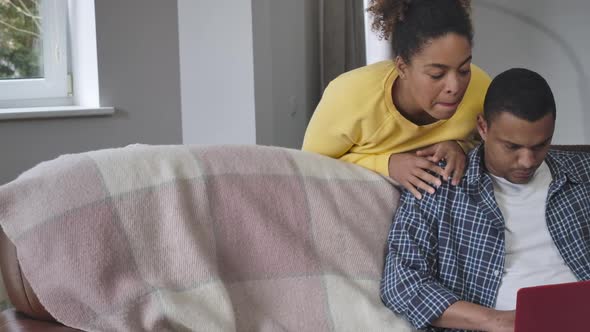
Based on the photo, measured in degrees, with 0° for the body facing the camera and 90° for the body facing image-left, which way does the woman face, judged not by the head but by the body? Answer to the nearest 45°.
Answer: approximately 315°

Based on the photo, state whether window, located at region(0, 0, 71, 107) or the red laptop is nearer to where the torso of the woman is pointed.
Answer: the red laptop

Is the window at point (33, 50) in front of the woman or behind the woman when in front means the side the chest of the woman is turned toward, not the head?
behind

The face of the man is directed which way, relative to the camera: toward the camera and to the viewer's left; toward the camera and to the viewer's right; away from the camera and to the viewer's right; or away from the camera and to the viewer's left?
toward the camera and to the viewer's right

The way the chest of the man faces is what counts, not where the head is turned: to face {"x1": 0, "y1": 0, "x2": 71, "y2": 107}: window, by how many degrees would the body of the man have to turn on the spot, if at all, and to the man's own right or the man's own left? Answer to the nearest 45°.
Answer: approximately 180°
